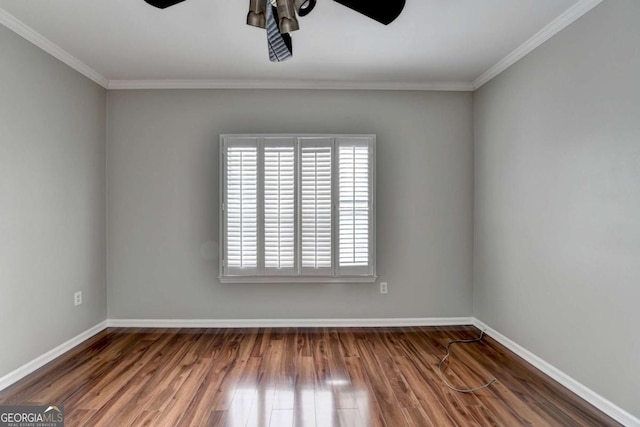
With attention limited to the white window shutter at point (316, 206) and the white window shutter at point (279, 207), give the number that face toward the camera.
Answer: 2

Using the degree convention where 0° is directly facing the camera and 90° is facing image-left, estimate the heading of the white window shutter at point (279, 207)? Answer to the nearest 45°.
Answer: approximately 0°

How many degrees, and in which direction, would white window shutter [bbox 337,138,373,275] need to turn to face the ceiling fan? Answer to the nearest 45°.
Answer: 0° — it already faces it

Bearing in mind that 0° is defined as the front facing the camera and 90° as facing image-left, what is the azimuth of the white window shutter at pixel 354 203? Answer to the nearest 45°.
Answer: approximately 0°

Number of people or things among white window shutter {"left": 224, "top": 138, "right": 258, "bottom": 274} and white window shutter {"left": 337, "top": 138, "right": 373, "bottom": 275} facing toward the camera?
2

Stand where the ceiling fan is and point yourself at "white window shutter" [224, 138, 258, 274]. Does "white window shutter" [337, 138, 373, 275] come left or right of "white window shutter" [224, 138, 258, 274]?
right

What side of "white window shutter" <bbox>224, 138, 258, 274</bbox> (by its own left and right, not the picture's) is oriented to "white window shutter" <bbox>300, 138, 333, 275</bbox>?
left
